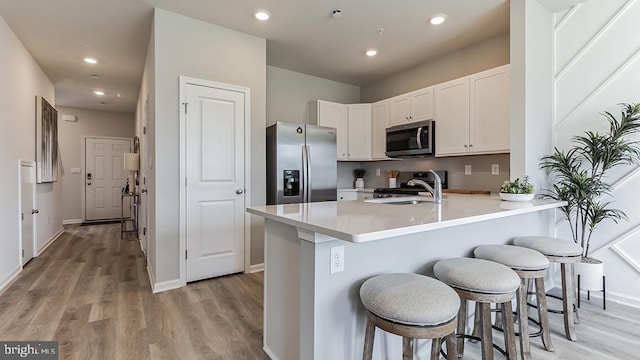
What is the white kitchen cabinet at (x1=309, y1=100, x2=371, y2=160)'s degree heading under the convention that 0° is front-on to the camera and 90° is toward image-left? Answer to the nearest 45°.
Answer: approximately 315°

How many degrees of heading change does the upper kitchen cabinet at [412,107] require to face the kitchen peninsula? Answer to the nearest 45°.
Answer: approximately 45° to its left

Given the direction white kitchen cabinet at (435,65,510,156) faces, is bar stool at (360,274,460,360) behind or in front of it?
in front

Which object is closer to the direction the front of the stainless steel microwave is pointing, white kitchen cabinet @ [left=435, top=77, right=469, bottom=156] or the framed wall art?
the framed wall art

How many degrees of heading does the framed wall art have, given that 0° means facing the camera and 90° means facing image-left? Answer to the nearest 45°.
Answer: approximately 270°

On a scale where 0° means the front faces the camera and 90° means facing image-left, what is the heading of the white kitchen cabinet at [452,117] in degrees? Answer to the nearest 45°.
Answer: approximately 45°
